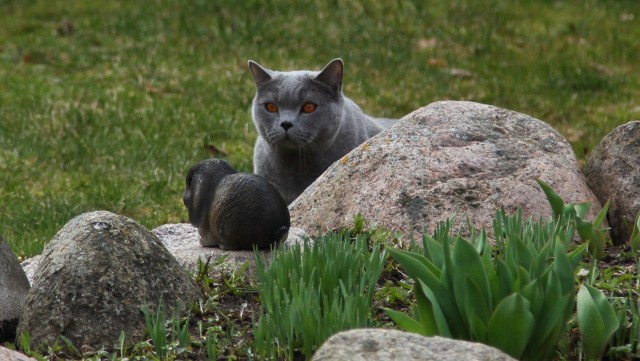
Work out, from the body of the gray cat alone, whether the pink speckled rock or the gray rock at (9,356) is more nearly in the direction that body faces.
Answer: the gray rock

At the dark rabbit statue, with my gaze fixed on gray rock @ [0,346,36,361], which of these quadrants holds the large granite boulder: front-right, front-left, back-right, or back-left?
back-left

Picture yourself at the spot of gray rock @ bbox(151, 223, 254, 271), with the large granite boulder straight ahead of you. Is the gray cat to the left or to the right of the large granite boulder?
left

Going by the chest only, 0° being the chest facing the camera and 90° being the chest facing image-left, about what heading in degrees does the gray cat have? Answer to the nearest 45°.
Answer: approximately 45°

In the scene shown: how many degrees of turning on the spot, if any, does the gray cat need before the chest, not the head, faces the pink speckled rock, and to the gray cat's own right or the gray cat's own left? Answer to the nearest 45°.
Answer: approximately 90° to the gray cat's own left

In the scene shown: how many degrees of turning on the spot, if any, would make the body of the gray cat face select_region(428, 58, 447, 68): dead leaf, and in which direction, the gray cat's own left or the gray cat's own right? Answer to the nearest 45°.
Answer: approximately 135° to the gray cat's own right

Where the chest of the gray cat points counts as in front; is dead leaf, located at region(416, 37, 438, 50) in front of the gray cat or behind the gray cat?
behind

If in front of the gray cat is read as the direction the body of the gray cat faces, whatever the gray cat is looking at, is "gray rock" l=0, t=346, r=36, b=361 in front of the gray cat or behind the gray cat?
in front

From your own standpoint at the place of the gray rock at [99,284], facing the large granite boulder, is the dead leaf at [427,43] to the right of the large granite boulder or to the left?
left

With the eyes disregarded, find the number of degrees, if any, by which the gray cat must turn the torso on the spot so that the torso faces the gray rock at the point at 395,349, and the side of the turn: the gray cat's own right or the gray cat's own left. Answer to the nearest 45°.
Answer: approximately 45° to the gray cat's own left
